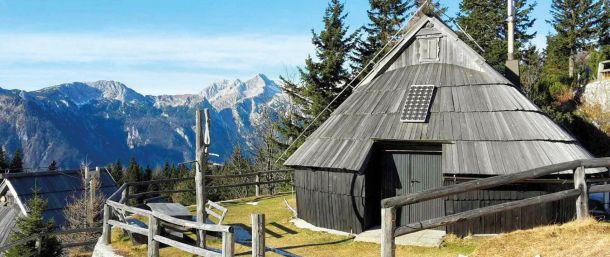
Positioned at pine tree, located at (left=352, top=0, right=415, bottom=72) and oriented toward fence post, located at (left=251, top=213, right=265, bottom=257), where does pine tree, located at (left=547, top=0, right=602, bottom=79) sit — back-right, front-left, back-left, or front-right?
back-left

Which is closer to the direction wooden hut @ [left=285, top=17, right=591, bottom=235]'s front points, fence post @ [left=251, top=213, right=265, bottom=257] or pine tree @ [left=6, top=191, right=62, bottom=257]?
the fence post

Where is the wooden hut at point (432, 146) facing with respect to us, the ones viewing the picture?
facing the viewer

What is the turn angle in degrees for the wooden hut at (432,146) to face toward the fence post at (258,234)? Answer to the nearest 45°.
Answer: approximately 45° to its right

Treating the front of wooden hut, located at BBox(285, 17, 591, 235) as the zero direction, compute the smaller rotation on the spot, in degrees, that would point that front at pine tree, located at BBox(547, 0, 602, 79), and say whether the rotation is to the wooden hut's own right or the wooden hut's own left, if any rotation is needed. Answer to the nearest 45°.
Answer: approximately 180°

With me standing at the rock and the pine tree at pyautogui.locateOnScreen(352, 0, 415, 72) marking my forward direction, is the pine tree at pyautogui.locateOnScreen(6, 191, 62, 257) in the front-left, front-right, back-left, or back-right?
front-left

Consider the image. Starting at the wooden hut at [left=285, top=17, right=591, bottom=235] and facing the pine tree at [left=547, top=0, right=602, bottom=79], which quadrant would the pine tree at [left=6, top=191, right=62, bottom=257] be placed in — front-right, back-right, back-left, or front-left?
back-left

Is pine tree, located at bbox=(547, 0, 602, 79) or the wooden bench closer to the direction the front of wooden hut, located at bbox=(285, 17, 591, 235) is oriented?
the wooden bench

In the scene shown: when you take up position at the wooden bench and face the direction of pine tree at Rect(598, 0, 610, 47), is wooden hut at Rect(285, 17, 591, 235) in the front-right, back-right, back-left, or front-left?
front-right

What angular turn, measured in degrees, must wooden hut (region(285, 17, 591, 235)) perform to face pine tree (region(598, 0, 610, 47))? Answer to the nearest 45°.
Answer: approximately 135° to its left

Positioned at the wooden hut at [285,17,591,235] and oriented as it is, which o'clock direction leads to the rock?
The rock is roughly at 7 o'clock from the wooden hut.

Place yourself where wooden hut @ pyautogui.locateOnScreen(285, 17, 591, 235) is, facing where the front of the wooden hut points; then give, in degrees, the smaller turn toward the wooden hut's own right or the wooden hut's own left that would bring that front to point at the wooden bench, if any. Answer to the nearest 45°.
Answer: approximately 90° to the wooden hut's own right

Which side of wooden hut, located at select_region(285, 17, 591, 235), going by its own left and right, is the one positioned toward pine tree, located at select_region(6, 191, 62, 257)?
right

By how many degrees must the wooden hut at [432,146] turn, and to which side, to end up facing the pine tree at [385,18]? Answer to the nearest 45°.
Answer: approximately 180°

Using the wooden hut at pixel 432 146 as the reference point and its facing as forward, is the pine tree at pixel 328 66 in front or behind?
behind
